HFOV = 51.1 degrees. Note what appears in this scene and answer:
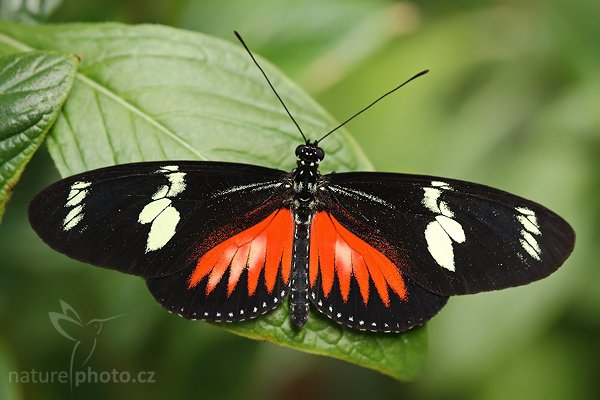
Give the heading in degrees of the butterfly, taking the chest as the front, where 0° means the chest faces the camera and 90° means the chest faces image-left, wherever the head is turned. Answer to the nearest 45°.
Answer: approximately 180°

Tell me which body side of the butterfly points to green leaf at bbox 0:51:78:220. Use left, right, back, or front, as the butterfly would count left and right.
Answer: left

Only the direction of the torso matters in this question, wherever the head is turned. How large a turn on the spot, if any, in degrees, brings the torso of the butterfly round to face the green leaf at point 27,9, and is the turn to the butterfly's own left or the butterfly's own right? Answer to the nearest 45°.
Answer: approximately 90° to the butterfly's own left
